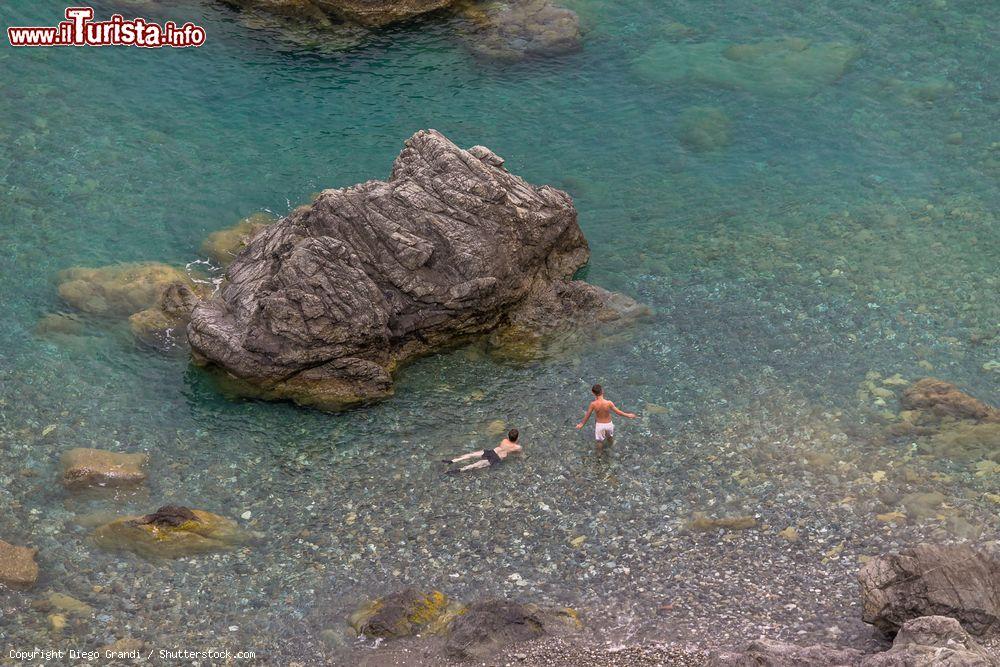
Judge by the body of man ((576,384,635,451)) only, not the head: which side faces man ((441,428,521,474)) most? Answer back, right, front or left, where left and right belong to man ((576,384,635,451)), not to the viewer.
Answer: left

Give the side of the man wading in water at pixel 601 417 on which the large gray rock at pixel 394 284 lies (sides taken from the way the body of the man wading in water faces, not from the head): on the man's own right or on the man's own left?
on the man's own left

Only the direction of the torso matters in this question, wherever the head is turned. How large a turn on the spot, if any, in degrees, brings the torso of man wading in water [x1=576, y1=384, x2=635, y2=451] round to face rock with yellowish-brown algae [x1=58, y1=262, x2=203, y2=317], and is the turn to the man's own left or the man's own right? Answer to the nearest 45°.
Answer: approximately 90° to the man's own left

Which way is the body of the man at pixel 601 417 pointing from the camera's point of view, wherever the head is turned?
away from the camera

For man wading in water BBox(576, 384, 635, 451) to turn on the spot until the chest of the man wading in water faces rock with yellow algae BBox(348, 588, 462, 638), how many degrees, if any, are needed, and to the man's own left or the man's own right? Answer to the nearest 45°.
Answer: approximately 135° to the man's own left

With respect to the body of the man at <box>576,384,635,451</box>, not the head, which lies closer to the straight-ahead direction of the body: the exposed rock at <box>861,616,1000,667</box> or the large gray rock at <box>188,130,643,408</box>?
the large gray rock

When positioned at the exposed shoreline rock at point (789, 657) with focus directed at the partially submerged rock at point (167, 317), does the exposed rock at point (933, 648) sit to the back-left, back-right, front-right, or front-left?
back-right

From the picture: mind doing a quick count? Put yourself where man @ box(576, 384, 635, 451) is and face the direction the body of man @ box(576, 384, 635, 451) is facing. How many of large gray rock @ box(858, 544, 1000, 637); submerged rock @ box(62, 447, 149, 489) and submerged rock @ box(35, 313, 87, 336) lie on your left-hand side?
2

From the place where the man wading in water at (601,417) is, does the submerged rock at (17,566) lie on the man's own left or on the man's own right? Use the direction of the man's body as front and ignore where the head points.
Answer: on the man's own left

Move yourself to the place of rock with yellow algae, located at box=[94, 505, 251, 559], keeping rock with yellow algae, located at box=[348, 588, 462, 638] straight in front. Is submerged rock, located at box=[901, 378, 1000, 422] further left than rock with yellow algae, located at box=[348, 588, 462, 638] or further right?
left

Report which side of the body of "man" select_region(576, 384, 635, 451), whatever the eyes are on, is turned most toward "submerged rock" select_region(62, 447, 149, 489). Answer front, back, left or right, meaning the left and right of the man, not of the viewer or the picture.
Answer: left

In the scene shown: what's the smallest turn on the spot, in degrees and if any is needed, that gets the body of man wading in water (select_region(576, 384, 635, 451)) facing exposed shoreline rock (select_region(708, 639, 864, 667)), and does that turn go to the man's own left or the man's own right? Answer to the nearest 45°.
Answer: approximately 135° to the man's own right

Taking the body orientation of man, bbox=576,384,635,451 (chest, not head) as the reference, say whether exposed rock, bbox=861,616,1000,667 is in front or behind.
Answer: behind
